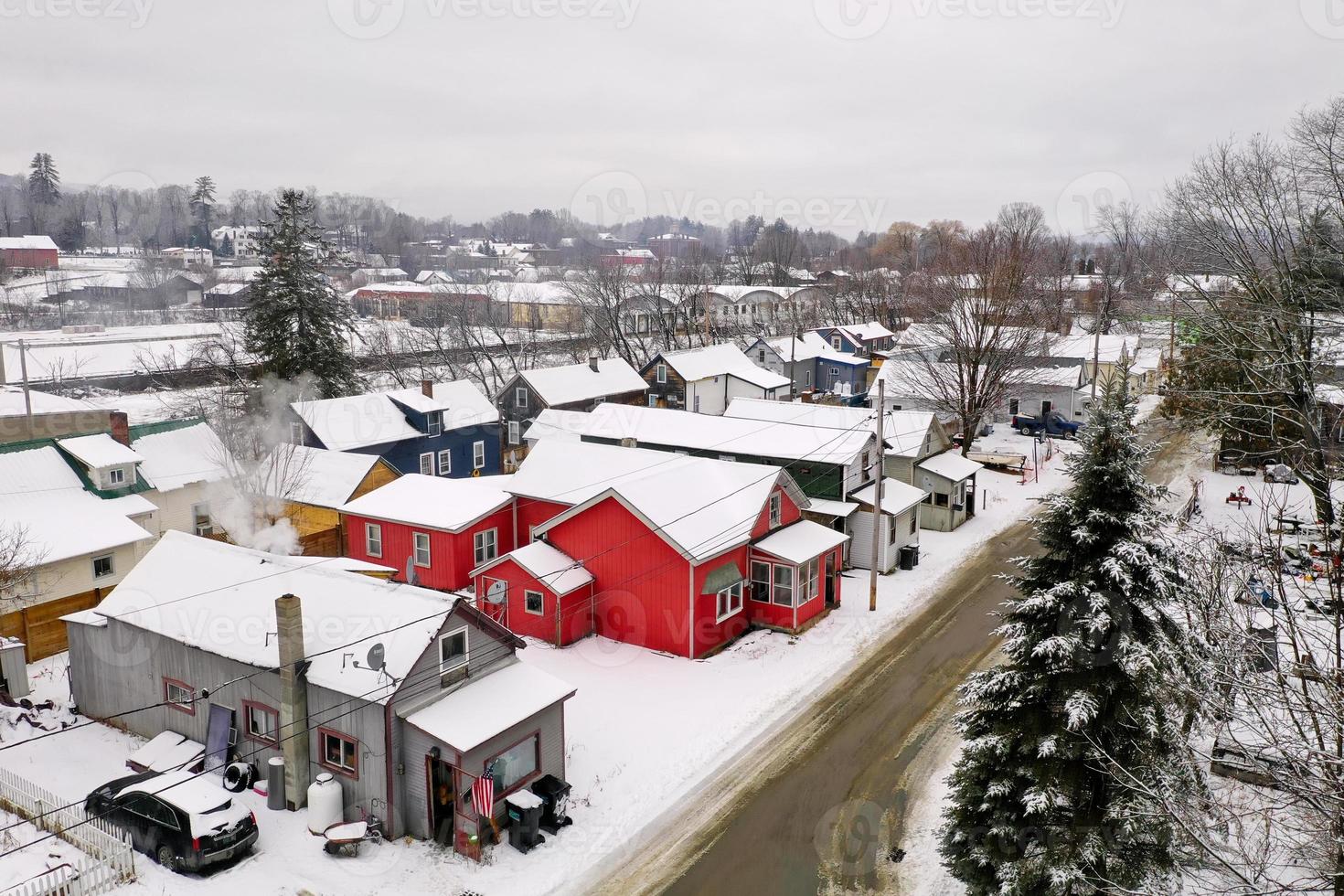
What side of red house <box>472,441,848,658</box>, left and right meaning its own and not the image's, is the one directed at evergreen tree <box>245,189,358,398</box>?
back

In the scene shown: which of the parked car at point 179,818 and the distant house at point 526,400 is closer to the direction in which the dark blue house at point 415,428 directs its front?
the parked car

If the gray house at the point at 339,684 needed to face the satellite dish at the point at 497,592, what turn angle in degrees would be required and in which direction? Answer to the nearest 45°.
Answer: approximately 90° to its left

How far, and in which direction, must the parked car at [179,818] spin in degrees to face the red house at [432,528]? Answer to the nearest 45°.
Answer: approximately 90° to its right

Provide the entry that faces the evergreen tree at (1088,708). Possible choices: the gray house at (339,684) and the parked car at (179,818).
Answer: the gray house

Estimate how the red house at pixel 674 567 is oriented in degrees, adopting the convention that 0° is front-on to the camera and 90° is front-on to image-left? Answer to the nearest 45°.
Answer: approximately 315°

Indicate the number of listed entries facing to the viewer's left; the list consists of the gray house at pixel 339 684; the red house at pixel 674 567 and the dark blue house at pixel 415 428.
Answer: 0

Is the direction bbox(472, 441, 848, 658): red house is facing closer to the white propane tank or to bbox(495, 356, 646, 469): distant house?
the white propane tank

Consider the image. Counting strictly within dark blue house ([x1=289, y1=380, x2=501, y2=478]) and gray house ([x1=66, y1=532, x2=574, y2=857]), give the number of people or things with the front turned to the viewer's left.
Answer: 0

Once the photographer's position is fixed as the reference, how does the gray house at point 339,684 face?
facing the viewer and to the right of the viewer

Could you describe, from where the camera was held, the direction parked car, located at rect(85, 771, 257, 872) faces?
facing away from the viewer and to the left of the viewer
